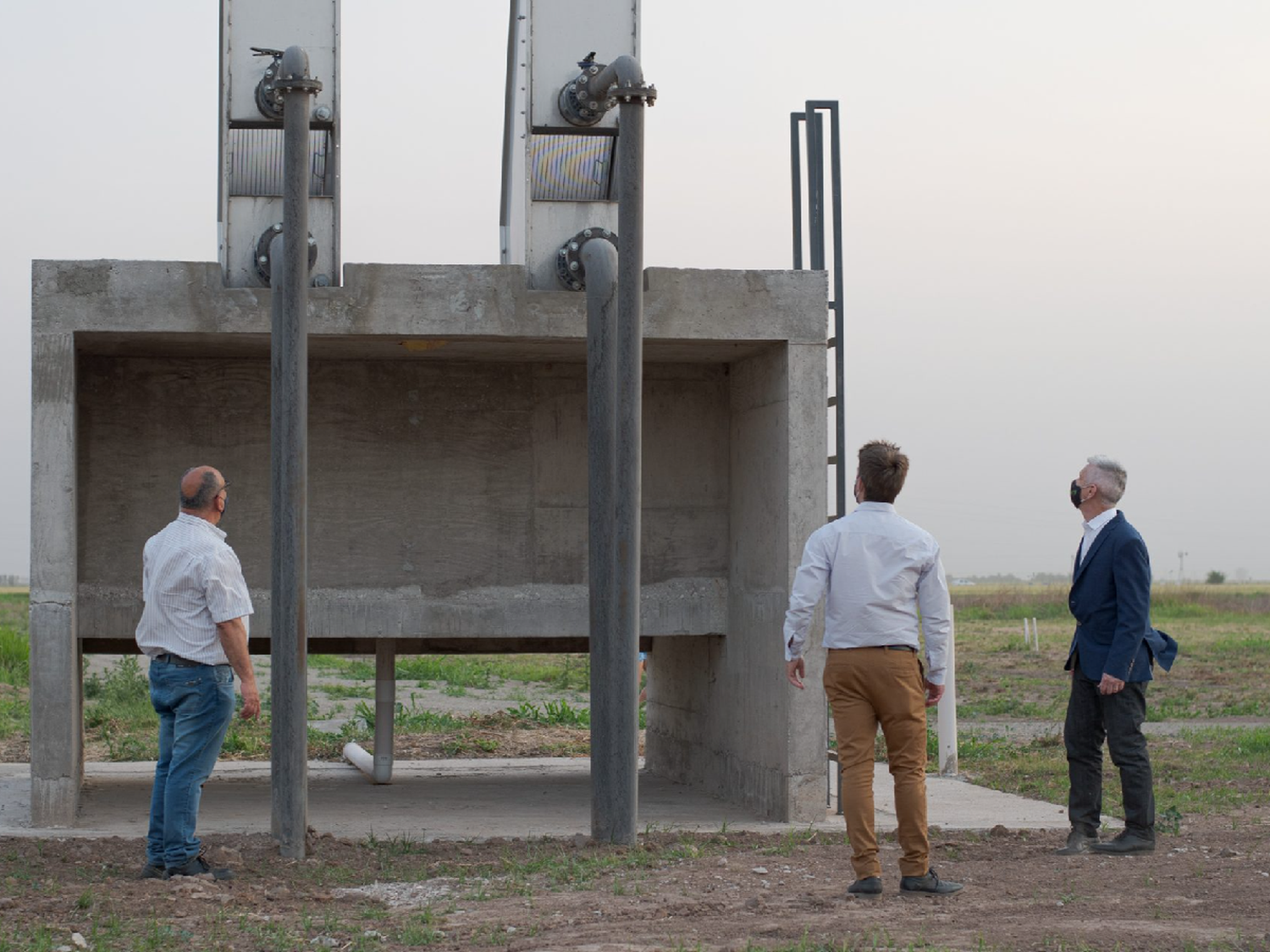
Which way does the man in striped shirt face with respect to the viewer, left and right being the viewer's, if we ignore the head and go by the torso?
facing away from the viewer and to the right of the viewer

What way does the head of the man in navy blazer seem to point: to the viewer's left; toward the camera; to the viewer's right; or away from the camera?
to the viewer's left

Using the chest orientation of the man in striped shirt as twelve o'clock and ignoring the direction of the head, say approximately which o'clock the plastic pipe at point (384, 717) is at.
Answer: The plastic pipe is roughly at 11 o'clock from the man in striped shirt.

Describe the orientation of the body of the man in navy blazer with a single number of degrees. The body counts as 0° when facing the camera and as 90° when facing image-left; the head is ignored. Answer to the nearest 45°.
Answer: approximately 90°

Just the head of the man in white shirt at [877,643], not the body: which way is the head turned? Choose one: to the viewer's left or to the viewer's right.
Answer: to the viewer's left

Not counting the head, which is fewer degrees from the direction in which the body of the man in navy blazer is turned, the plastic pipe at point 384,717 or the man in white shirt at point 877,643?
the plastic pipe

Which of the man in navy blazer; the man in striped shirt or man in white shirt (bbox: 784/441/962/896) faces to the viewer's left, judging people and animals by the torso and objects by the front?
the man in navy blazer

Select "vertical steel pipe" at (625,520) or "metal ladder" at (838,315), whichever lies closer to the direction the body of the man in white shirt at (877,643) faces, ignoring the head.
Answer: the metal ladder

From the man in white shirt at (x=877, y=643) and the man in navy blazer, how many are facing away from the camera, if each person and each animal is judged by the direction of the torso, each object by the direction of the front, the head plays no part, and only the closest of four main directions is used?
1

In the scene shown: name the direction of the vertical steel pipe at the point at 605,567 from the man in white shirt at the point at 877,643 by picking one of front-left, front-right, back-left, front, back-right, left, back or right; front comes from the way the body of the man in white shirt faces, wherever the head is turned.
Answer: front-left

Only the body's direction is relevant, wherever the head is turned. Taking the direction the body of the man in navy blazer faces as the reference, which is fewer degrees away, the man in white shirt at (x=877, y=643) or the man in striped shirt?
the man in striped shirt

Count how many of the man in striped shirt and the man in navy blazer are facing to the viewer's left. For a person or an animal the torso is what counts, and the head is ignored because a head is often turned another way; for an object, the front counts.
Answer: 1

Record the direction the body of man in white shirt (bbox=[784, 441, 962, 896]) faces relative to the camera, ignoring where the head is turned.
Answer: away from the camera

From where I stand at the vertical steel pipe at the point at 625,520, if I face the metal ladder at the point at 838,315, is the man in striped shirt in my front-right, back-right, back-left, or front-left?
back-left
